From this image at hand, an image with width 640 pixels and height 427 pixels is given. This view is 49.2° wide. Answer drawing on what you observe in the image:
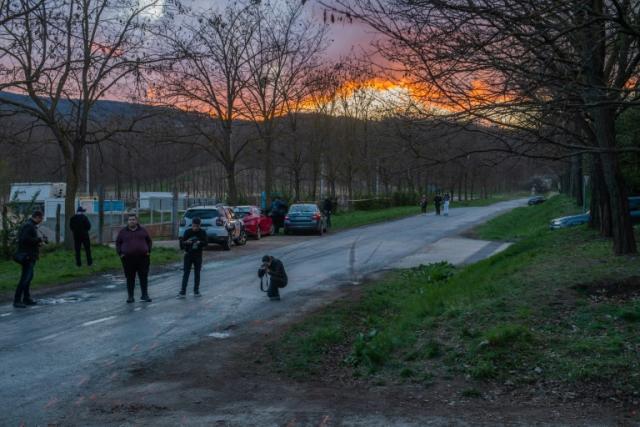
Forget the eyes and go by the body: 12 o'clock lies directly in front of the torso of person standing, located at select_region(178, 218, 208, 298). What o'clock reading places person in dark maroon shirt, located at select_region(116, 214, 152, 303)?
The person in dark maroon shirt is roughly at 2 o'clock from the person standing.

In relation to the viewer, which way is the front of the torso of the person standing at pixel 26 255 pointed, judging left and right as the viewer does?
facing to the right of the viewer

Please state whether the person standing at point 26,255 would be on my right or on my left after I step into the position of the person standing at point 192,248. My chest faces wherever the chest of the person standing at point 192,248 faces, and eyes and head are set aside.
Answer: on my right

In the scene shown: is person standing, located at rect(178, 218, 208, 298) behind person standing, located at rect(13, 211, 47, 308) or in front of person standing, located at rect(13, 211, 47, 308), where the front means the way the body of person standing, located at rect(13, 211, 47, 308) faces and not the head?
in front

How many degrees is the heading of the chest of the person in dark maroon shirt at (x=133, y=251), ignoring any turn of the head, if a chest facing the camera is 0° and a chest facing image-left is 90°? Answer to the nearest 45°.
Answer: approximately 0°

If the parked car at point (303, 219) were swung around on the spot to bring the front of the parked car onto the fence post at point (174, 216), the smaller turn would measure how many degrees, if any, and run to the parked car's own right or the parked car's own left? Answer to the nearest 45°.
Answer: approximately 90° to the parked car's own left

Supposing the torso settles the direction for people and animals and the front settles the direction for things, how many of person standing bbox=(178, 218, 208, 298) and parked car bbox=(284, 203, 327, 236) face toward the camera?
1

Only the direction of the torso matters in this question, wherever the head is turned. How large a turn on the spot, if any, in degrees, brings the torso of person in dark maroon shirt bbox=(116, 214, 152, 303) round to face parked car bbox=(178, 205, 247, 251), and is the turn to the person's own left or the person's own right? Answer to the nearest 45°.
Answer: approximately 180°

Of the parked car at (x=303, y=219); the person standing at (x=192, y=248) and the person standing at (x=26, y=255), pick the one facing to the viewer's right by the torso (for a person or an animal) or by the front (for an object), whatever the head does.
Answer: the person standing at (x=26, y=255)

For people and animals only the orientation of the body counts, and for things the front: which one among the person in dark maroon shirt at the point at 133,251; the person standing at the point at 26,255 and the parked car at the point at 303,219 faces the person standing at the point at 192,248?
the person standing at the point at 26,255

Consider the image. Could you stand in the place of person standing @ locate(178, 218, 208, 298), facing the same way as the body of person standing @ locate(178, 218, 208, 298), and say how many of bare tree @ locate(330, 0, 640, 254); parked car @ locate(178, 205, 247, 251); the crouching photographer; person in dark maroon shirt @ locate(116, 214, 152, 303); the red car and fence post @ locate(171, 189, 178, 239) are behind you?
3

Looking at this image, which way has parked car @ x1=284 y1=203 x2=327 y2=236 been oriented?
away from the camera
